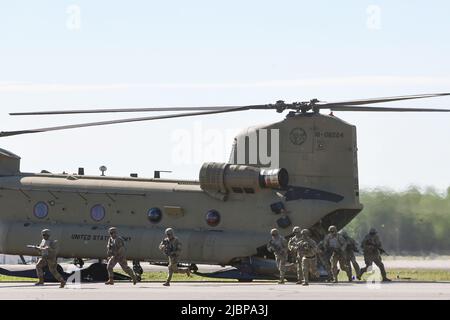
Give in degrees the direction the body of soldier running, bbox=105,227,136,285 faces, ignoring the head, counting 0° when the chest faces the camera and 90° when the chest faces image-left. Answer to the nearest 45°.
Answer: approximately 90°

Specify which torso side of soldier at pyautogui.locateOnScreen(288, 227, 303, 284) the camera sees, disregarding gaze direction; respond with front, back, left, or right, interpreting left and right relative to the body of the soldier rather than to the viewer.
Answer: left

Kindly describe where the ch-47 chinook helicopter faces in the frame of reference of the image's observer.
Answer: facing to the left of the viewer

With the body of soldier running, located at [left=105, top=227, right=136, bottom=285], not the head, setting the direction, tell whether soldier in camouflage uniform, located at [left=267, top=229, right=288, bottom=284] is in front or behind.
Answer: behind

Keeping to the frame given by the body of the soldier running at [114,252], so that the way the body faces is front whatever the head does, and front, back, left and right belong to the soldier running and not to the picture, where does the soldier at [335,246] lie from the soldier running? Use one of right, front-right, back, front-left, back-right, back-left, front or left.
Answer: back

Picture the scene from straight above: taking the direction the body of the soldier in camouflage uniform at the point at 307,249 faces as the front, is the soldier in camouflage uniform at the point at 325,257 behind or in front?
behind

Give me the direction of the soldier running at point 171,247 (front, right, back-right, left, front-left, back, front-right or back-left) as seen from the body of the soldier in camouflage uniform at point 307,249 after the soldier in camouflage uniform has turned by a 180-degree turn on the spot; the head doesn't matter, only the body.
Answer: back-left

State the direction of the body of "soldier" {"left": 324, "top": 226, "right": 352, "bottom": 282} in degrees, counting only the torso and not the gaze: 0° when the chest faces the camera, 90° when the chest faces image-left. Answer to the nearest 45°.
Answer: approximately 45°

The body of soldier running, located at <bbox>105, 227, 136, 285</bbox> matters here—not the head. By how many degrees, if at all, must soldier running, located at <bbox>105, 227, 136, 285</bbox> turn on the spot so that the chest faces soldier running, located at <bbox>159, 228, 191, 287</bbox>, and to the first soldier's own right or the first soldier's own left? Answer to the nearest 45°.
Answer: approximately 180°

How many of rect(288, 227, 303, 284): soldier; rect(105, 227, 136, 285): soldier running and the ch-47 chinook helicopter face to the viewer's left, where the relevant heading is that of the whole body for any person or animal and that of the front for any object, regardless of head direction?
3
